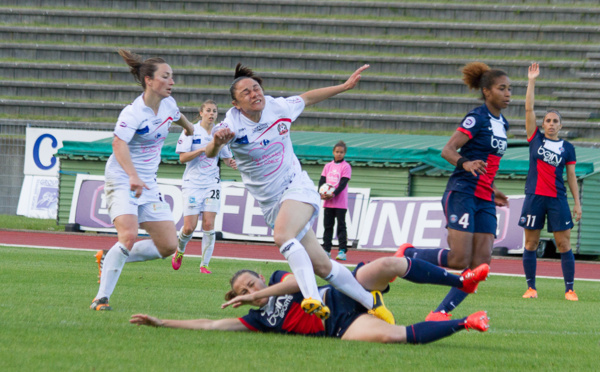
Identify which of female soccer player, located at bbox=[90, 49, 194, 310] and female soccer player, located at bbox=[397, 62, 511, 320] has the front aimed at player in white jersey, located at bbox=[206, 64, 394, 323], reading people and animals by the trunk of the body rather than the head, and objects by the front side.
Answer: female soccer player, located at bbox=[90, 49, 194, 310]

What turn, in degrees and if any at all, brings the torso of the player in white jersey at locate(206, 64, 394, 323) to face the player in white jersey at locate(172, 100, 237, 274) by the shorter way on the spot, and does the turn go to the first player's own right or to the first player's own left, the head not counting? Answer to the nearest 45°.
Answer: approximately 180°

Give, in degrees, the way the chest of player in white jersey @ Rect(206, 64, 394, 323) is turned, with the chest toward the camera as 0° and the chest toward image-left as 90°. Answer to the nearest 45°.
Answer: approximately 0°

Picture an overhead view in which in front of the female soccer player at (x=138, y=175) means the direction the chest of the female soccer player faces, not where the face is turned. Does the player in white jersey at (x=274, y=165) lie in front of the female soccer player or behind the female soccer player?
in front

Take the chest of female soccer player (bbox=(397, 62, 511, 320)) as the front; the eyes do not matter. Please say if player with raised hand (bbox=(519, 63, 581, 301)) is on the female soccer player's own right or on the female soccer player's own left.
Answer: on the female soccer player's own left

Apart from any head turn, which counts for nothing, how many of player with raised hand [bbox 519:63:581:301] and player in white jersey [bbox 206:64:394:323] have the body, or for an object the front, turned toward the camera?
2

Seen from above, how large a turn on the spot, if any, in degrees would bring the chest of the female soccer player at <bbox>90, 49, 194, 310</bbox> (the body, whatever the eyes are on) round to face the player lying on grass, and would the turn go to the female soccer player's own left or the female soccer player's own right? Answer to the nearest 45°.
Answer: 0° — they already face them

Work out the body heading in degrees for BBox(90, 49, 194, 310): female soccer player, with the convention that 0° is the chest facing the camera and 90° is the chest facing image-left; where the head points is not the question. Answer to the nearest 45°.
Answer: approximately 315°
